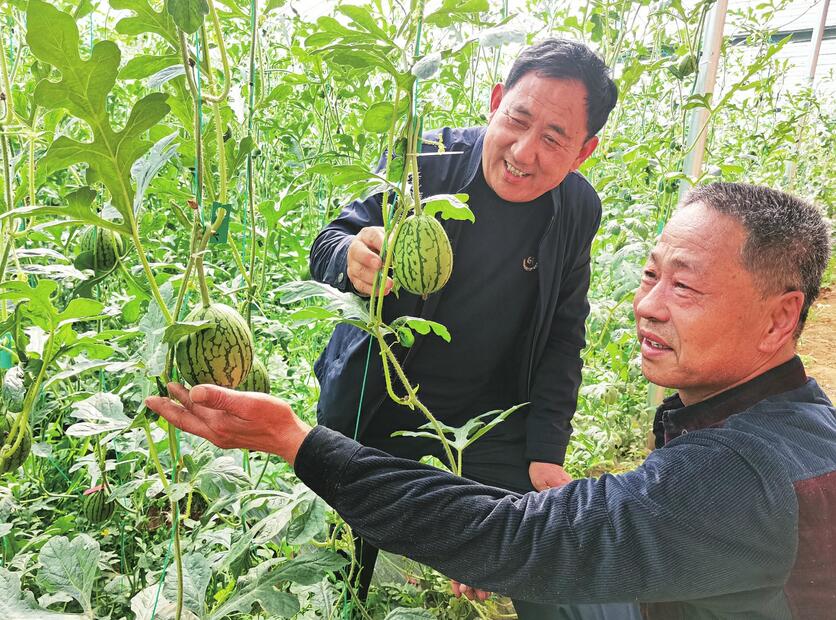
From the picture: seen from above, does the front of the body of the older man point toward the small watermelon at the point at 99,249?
yes

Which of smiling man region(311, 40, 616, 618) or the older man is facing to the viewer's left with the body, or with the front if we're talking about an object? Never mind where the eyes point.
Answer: the older man

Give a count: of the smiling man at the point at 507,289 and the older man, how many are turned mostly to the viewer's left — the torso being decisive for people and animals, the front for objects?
1

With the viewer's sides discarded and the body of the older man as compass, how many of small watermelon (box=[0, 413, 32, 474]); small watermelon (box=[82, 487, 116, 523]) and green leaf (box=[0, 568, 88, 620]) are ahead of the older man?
3

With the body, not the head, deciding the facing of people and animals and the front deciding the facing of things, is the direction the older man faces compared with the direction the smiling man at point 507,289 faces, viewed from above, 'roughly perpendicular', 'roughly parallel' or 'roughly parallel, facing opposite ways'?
roughly perpendicular

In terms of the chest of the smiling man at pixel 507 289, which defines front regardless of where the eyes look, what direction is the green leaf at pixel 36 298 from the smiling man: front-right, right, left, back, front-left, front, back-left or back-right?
front-right

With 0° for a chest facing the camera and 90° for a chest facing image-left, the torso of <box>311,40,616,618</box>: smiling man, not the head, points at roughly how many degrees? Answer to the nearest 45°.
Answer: approximately 0°

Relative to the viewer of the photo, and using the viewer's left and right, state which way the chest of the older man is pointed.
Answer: facing to the left of the viewer

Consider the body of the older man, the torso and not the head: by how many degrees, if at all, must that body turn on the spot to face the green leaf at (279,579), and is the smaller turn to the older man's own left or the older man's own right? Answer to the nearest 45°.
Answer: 0° — they already face it
